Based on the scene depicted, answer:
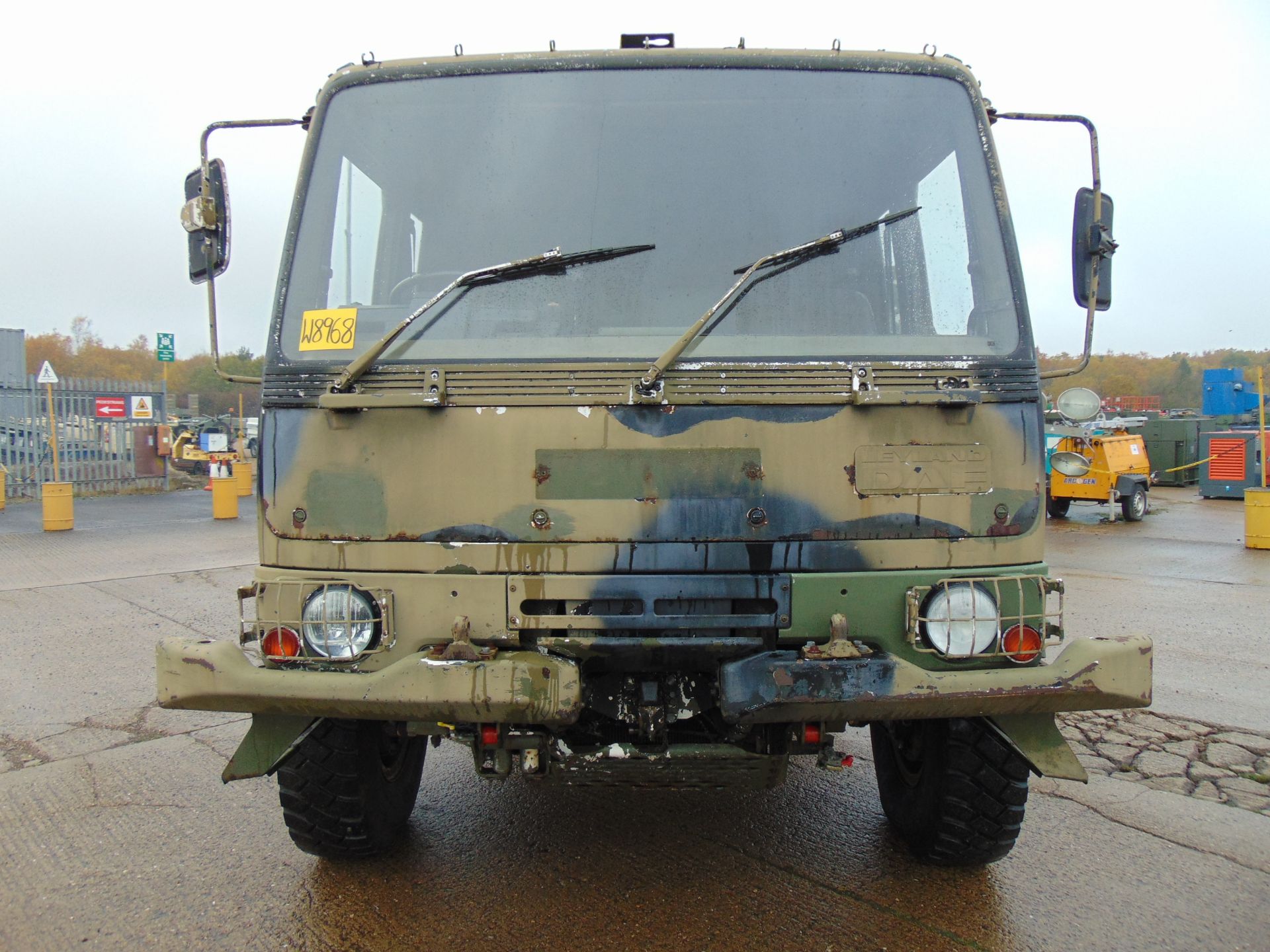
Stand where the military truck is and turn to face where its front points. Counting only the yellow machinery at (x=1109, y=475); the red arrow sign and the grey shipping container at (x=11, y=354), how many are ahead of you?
0

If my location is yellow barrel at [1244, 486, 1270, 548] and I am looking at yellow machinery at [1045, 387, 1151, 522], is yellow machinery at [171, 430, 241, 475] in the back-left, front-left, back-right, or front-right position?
front-left

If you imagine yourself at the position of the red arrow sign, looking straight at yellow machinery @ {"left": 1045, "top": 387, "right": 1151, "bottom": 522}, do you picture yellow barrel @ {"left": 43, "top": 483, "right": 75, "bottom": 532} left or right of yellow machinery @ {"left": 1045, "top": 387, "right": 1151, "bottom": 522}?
right

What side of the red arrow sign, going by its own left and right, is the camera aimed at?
front

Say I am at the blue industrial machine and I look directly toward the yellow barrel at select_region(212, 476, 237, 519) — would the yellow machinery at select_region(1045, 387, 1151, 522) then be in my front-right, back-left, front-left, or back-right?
front-left

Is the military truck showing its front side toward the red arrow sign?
no

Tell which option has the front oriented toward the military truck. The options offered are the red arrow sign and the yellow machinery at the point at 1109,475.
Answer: the red arrow sign

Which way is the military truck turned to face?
toward the camera

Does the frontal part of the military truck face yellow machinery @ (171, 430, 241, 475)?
no

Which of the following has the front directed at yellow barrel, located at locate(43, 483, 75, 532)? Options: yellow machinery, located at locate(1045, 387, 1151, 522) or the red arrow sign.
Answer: the red arrow sign

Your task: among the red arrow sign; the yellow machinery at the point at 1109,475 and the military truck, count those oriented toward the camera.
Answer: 2

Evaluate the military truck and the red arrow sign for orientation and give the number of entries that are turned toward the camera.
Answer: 2
